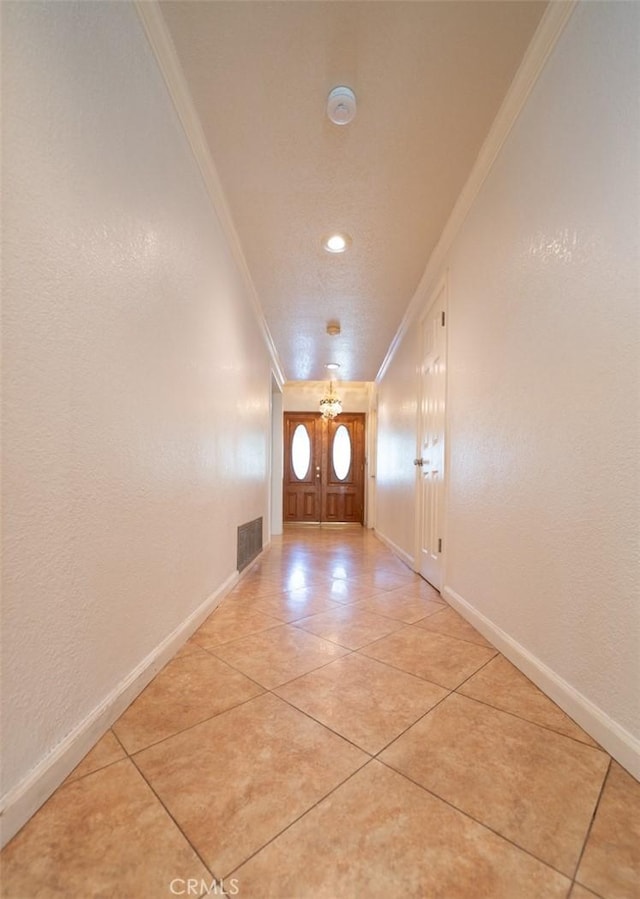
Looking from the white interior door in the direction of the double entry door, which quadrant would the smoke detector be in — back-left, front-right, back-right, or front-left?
back-left

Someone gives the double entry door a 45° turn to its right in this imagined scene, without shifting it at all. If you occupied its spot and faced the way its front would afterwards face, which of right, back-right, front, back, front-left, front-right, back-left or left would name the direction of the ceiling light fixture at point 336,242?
front-left

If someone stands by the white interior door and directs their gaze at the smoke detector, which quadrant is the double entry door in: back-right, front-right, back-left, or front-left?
back-right

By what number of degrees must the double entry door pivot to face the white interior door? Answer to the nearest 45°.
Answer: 0° — it already faces it

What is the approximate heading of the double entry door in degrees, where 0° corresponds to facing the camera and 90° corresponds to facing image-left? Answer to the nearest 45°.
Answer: approximately 0°

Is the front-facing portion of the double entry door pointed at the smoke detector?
yes
